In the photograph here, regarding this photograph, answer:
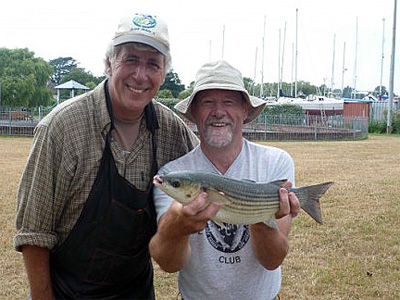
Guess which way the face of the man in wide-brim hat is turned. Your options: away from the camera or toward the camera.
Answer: toward the camera

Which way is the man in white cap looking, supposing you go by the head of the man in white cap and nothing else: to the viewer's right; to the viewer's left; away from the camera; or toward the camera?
toward the camera

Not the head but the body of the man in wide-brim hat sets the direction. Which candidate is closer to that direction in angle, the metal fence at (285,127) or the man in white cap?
the man in white cap

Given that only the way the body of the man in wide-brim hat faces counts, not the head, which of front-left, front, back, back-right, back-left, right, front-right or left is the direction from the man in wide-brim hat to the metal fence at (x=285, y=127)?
back

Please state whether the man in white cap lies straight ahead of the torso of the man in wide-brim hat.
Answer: no

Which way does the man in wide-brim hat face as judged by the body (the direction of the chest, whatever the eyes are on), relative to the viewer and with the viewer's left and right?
facing the viewer
